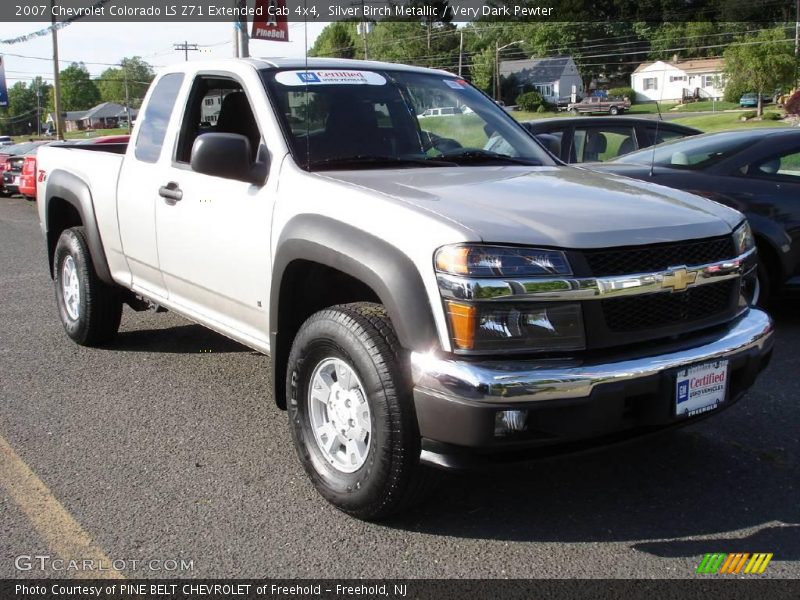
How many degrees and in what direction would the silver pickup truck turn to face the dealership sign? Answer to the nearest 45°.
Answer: approximately 135° to its left

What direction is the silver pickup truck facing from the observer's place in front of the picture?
facing the viewer and to the right of the viewer

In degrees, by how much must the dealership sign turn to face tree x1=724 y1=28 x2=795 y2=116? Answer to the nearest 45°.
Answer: approximately 135° to its left

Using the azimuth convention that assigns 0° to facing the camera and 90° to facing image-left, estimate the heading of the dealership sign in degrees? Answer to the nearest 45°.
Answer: approximately 0°
